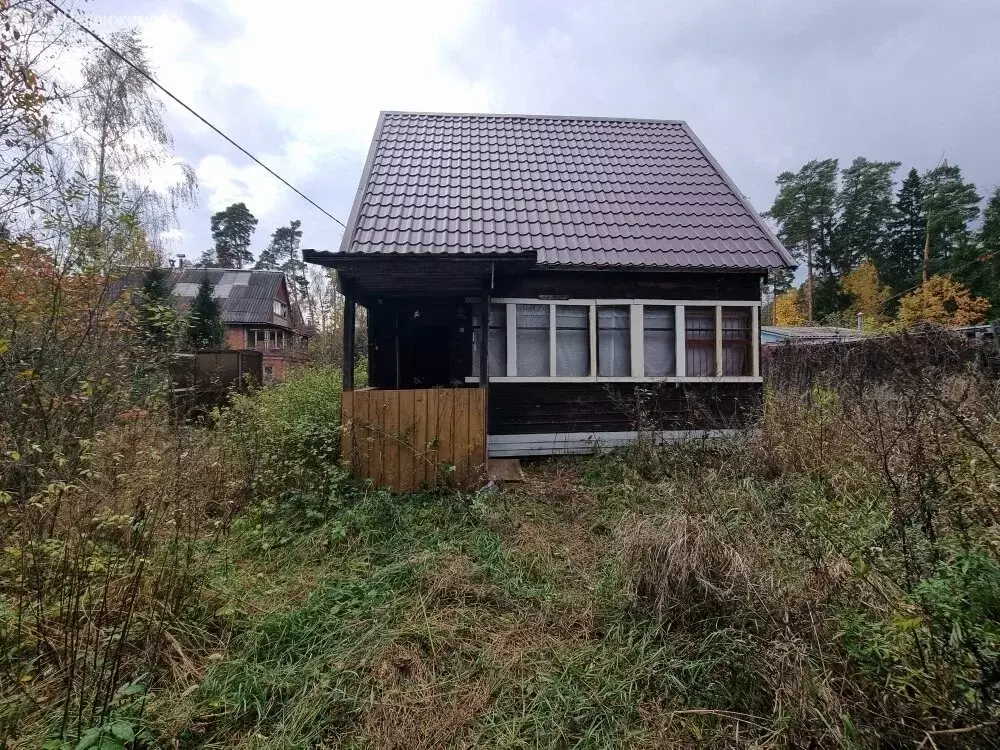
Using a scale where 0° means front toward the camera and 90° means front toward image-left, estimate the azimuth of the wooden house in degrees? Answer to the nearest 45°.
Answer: approximately 0°

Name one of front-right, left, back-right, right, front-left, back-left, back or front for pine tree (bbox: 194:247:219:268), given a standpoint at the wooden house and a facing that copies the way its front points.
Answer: back-right

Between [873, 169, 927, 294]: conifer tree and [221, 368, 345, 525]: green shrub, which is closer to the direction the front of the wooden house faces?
the green shrub

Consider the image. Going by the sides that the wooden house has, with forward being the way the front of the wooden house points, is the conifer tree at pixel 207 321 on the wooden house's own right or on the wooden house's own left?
on the wooden house's own right

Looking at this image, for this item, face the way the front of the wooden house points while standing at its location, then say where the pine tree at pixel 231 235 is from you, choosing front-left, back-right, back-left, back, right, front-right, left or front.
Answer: back-right

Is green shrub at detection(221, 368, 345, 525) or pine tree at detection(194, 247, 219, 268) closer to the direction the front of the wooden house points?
the green shrub

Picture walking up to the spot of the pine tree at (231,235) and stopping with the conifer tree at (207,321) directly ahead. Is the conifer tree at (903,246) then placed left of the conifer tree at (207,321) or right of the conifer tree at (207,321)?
left

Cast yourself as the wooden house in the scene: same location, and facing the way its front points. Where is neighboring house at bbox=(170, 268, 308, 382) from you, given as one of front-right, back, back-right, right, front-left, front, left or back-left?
back-right

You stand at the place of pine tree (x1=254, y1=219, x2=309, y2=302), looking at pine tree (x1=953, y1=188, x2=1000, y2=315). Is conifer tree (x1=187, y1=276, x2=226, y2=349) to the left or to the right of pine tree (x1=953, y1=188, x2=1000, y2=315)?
right
